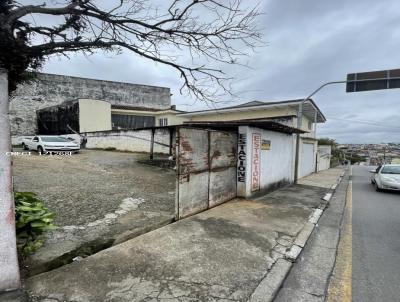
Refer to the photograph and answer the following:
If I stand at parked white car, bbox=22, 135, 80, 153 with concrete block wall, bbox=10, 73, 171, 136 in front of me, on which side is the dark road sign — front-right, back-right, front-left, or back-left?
back-right

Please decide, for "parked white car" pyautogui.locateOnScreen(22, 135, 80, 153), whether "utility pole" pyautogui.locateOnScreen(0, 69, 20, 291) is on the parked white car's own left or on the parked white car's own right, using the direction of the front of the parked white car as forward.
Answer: on the parked white car's own right

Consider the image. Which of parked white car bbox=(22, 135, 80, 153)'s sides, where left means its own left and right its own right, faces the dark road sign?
front

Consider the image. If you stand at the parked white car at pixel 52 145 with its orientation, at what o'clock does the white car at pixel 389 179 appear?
The white car is roughly at 12 o'clock from the parked white car.

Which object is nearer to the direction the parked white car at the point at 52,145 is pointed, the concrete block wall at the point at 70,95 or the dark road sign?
the dark road sign

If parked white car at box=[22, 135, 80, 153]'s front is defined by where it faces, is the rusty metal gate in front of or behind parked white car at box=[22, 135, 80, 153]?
in front

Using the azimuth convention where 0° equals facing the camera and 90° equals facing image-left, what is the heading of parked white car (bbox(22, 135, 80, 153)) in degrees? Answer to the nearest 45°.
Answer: approximately 315°

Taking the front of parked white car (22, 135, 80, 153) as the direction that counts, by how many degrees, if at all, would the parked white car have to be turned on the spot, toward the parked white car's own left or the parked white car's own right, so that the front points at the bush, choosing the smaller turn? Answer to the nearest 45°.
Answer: approximately 45° to the parked white car's own right

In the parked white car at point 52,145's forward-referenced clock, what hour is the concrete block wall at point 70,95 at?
The concrete block wall is roughly at 8 o'clock from the parked white car.

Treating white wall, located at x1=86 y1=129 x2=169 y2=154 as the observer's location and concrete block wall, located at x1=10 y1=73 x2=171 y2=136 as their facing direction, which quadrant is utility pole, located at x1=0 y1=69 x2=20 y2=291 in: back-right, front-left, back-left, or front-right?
back-left
